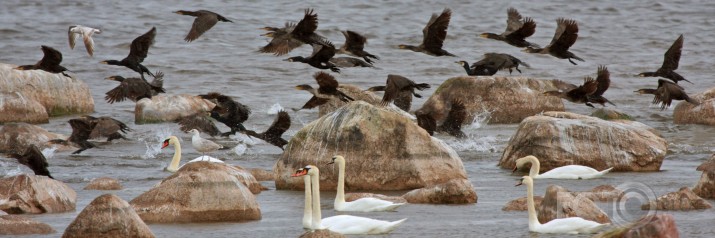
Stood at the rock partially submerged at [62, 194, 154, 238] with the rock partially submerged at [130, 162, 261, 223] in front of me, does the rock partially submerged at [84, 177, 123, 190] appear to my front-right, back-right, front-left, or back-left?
front-left

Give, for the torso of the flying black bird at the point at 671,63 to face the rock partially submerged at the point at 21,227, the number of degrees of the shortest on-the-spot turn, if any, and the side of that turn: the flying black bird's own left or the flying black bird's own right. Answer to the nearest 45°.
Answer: approximately 45° to the flying black bird's own left

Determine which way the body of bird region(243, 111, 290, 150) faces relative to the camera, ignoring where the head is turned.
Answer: to the viewer's left

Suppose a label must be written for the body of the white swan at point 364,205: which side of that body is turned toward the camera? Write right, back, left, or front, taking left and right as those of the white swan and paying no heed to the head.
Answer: left

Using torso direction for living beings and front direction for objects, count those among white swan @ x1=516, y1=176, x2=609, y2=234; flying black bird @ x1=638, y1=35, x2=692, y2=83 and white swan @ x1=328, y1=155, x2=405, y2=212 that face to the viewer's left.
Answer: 3

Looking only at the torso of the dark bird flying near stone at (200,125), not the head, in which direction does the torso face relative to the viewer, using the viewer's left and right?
facing to the left of the viewer

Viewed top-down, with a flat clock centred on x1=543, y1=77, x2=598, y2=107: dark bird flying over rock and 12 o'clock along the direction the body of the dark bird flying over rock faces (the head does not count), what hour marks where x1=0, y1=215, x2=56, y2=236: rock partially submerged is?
The rock partially submerged is roughly at 10 o'clock from the dark bird flying over rock.

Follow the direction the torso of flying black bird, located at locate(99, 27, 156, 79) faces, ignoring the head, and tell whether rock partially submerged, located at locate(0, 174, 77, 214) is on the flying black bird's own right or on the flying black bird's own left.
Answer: on the flying black bird's own left

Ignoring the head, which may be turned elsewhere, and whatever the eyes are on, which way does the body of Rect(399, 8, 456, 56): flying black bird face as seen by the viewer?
to the viewer's left

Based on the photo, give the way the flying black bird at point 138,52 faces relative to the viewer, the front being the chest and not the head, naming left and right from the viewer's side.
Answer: facing to the left of the viewer

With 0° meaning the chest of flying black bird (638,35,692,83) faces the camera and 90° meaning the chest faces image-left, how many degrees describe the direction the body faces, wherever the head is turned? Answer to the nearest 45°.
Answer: approximately 90°

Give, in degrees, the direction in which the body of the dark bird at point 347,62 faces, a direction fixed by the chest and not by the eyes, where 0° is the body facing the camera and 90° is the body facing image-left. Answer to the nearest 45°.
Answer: approximately 90°

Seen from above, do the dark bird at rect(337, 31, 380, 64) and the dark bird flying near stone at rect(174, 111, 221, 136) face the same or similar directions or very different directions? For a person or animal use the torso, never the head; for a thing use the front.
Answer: same or similar directions

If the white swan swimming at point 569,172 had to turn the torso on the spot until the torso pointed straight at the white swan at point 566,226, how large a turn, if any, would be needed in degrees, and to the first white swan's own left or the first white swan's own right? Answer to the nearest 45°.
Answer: approximately 90° to the first white swan's own left

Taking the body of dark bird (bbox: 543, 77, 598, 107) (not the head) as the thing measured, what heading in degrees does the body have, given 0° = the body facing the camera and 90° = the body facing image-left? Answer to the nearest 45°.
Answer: approximately 90°
